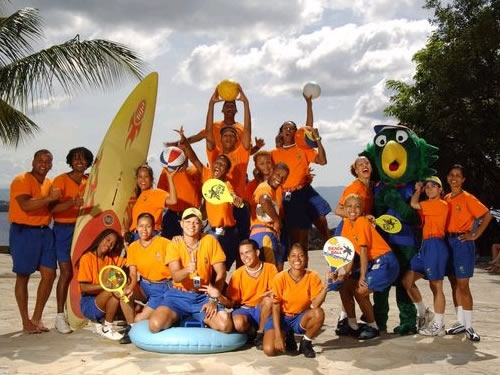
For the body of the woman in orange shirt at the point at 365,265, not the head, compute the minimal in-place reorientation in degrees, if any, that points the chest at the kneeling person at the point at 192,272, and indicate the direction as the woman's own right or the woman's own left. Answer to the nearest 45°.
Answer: approximately 45° to the woman's own right

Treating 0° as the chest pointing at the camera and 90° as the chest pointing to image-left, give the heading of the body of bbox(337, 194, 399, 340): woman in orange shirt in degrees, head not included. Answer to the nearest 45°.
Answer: approximately 45°

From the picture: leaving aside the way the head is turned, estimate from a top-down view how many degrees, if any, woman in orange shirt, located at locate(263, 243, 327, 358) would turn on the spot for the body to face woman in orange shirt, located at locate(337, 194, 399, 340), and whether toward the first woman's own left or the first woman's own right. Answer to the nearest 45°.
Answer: approximately 135° to the first woman's own left

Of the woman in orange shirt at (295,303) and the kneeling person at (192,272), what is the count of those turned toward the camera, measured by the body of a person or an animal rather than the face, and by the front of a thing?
2

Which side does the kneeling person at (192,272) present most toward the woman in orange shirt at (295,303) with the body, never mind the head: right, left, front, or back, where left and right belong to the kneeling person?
left

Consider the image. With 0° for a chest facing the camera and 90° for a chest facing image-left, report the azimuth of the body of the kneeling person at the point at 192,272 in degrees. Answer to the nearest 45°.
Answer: approximately 0°

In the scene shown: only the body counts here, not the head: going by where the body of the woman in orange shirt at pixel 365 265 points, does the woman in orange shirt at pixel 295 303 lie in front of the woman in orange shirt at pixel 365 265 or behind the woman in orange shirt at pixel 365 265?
in front
